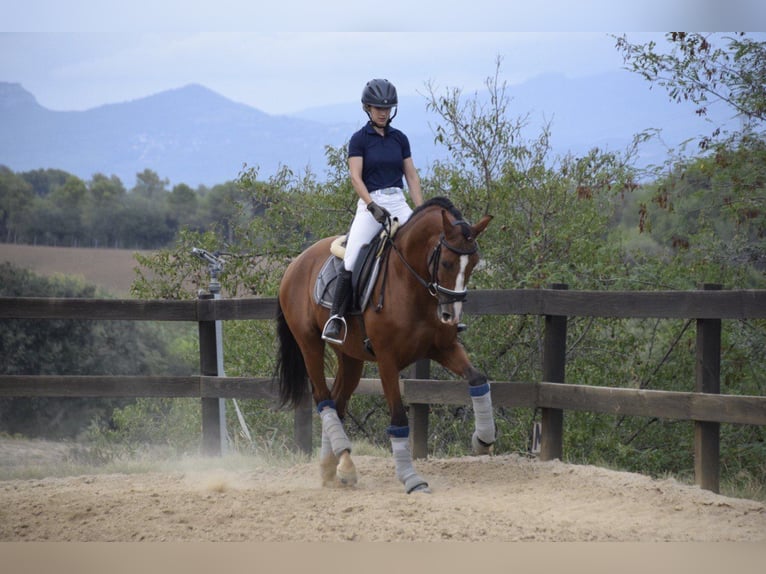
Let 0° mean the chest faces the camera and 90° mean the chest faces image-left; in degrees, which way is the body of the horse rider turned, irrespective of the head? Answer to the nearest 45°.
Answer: approximately 315°

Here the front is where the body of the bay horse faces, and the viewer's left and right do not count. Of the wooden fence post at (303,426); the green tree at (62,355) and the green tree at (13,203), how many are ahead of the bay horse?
0

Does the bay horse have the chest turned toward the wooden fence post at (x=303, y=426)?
no

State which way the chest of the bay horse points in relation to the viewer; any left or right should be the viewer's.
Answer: facing the viewer and to the right of the viewer

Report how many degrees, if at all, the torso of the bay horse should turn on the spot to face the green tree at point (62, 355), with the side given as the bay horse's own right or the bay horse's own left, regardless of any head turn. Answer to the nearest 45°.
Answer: approximately 180°

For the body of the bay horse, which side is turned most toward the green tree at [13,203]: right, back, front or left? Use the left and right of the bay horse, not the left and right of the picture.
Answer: back

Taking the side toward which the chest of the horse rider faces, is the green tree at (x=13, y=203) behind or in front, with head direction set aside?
behind

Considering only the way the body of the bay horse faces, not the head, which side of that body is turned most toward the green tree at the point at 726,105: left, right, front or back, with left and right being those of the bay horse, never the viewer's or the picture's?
left
